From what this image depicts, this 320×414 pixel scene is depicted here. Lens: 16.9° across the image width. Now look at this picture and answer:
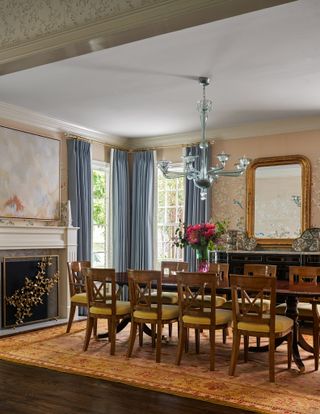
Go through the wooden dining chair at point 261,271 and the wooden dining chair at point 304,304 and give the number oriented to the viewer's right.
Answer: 0

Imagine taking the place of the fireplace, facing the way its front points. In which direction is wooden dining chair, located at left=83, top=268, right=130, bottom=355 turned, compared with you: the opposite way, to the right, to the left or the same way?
to the left

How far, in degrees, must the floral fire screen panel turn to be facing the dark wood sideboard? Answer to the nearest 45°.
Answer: approximately 45° to its left

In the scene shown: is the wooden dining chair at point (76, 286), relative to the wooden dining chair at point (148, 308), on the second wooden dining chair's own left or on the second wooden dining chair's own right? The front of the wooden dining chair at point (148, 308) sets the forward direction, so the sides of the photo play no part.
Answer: on the second wooden dining chair's own left

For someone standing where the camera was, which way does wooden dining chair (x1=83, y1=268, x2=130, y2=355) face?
facing away from the viewer and to the right of the viewer

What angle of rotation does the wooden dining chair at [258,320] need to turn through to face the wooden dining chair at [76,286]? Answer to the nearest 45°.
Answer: approximately 90° to its left

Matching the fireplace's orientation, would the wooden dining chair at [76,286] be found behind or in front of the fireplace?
in front

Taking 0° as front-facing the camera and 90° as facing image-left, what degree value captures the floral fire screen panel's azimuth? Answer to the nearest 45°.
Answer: approximately 315°

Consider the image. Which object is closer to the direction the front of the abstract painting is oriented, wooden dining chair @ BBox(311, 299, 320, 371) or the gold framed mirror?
the wooden dining chair

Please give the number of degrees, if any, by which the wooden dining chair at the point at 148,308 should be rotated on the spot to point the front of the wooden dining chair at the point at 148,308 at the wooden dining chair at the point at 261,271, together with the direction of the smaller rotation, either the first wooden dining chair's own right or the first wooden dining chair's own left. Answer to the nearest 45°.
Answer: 0° — it already faces it

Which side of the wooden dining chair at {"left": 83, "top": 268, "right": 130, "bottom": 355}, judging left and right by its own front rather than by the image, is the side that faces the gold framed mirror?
front
